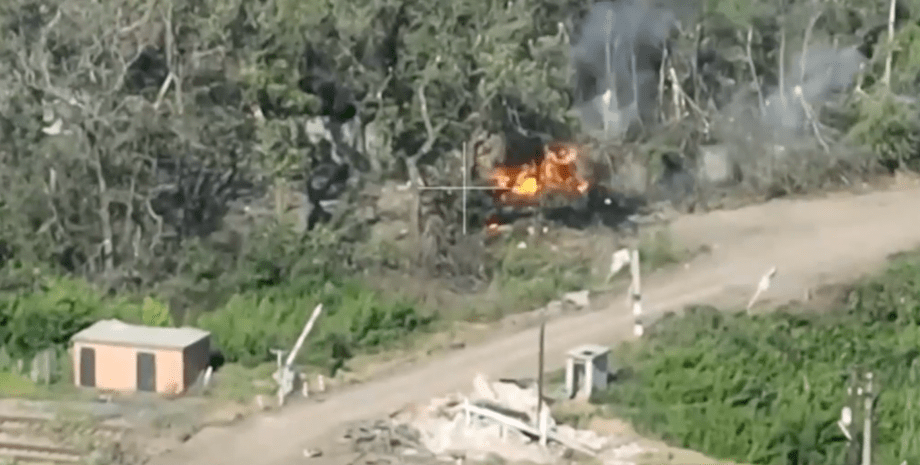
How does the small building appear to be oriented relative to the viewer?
toward the camera

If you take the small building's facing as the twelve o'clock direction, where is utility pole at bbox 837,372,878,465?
The utility pole is roughly at 10 o'clock from the small building.

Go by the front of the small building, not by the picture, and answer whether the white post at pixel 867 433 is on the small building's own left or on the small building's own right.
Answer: on the small building's own left

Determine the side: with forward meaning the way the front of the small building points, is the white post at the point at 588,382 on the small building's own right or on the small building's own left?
on the small building's own left

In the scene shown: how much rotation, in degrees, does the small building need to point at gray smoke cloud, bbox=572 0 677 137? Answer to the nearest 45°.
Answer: approximately 90° to its left

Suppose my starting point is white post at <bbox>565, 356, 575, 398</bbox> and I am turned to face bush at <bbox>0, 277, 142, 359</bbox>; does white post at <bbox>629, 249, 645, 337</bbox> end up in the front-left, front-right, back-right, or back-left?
back-right

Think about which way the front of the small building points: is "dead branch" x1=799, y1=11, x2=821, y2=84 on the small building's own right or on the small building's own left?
on the small building's own left

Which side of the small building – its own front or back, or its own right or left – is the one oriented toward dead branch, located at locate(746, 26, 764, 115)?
back

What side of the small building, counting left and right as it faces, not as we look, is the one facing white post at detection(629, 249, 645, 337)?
left

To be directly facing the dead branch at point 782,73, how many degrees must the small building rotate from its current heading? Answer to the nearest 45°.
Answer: approximately 90° to its left

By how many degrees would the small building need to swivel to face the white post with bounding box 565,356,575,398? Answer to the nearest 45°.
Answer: approximately 45° to its left

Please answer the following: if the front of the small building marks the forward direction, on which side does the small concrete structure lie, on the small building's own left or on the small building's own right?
on the small building's own left

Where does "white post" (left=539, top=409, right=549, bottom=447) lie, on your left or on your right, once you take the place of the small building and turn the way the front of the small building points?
on your left
